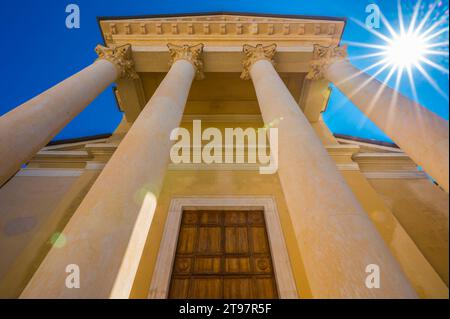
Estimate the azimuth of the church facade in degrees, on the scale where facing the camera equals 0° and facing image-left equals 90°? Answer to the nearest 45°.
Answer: approximately 0°
